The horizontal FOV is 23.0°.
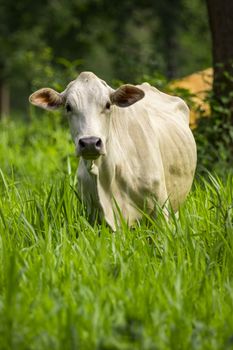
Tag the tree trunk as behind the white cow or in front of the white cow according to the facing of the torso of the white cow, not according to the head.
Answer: behind

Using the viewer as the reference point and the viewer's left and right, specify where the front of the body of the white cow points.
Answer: facing the viewer and to the left of the viewer
